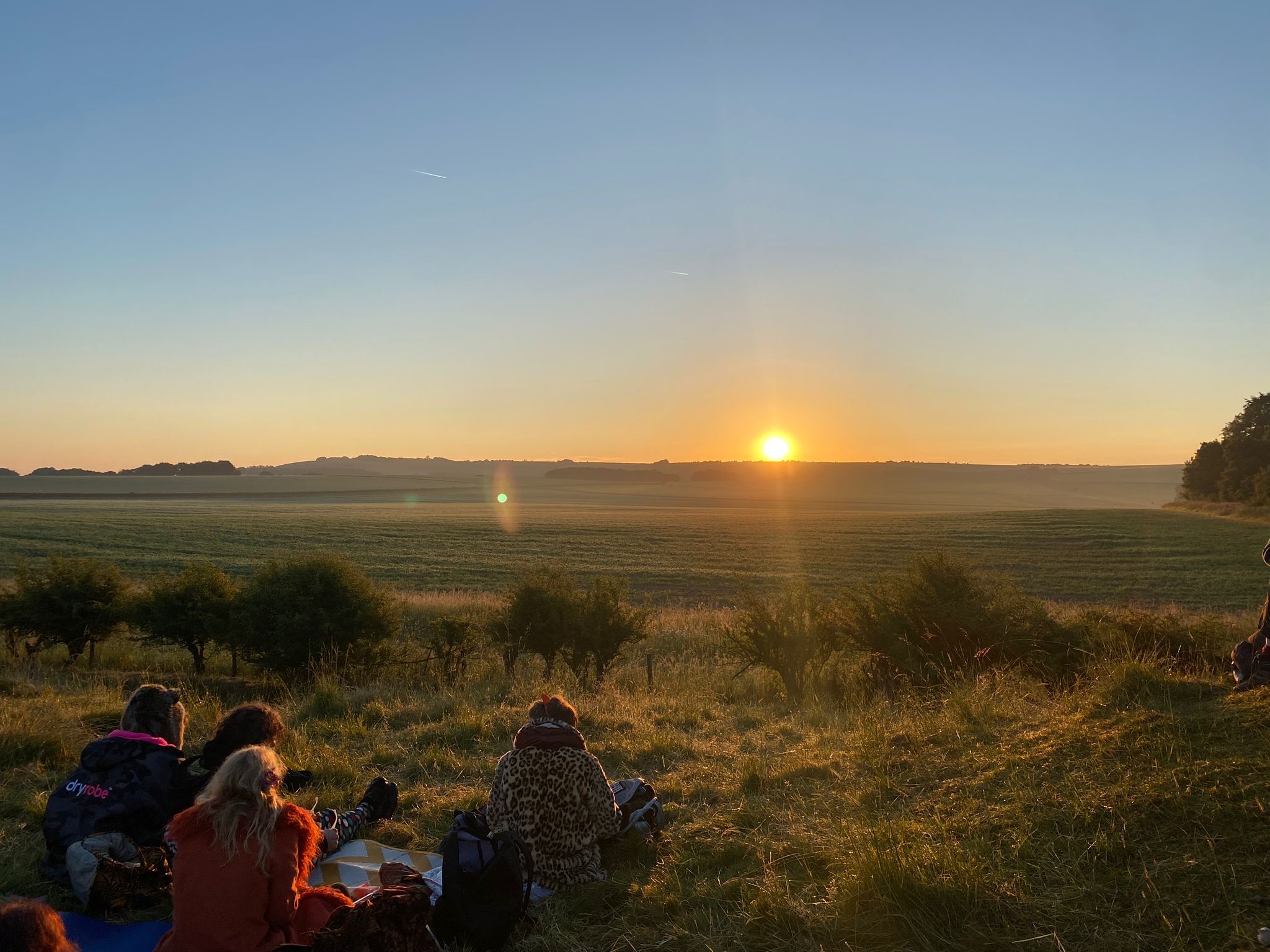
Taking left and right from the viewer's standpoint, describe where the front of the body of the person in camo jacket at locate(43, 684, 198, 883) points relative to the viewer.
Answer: facing away from the viewer and to the right of the viewer

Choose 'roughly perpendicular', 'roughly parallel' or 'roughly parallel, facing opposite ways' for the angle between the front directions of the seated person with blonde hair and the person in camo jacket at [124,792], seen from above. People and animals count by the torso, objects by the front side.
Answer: roughly parallel

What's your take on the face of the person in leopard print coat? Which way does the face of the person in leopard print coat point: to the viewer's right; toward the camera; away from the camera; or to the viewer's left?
away from the camera

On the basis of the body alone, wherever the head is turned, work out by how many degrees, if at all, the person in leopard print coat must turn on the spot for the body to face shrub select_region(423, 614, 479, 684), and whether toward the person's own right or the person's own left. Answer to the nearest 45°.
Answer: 0° — they already face it

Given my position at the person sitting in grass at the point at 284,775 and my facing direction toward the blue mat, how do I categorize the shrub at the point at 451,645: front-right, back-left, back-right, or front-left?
back-right

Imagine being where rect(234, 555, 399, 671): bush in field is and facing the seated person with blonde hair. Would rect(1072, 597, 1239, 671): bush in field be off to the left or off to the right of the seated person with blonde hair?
left

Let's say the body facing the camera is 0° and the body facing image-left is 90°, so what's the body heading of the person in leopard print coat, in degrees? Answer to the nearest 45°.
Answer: approximately 180°

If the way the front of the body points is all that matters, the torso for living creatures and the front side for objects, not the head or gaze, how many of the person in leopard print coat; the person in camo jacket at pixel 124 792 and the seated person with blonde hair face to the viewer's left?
0

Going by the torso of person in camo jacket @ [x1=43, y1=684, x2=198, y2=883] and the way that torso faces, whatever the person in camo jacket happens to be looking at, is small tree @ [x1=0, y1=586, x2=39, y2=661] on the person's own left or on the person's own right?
on the person's own left

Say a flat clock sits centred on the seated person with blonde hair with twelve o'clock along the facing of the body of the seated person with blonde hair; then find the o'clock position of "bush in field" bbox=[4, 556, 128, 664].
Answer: The bush in field is roughly at 10 o'clock from the seated person with blonde hair.

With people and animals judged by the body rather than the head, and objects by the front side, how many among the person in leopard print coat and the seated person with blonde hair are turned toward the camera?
0

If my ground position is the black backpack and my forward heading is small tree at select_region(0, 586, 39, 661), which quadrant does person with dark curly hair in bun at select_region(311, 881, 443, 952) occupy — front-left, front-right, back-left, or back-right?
back-left

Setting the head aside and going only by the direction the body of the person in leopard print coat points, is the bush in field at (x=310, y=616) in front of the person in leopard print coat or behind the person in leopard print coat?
in front

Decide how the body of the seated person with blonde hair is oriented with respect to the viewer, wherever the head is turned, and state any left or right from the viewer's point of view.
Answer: facing away from the viewer and to the right of the viewer

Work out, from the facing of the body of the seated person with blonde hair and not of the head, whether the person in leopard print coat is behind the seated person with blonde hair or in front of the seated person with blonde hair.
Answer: in front
